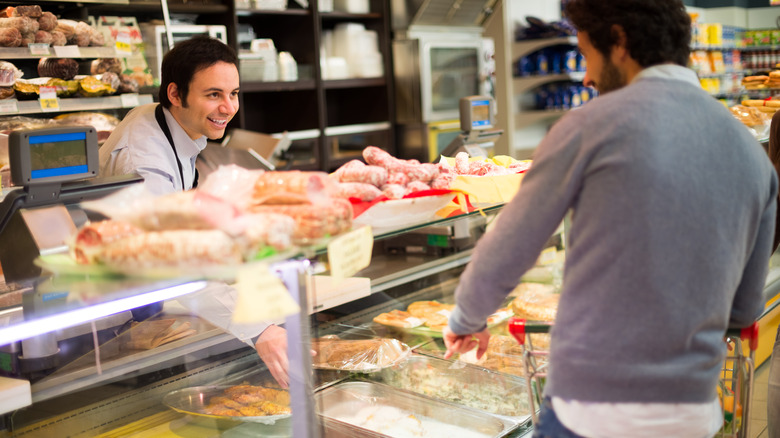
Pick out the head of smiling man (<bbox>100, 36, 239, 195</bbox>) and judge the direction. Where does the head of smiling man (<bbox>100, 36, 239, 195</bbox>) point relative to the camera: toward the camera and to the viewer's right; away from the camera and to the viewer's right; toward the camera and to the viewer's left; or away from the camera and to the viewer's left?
toward the camera and to the viewer's right

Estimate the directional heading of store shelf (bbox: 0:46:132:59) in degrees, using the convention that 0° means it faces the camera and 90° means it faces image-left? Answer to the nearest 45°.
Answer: approximately 0°

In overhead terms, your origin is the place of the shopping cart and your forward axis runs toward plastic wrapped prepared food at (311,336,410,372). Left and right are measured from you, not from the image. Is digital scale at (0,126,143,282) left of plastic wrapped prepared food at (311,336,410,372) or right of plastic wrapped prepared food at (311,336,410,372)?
left

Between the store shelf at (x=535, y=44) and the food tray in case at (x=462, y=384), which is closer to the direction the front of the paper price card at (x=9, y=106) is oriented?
the food tray in case

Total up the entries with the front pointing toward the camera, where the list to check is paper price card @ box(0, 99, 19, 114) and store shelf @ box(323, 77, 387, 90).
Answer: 2

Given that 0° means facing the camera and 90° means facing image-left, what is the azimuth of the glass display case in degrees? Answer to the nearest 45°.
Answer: approximately 315°

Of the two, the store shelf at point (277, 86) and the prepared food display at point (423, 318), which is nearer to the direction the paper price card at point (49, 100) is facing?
the prepared food display

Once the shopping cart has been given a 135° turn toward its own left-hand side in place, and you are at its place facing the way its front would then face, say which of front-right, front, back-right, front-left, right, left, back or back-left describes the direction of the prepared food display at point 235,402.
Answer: front-right

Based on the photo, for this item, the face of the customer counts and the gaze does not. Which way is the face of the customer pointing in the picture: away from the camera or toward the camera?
away from the camera

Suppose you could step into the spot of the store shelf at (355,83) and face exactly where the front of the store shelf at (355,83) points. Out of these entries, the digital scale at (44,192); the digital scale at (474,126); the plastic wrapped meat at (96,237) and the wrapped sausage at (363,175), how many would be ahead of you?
4

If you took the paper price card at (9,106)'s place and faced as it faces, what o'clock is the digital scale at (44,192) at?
The digital scale is roughly at 12 o'clock from the paper price card.

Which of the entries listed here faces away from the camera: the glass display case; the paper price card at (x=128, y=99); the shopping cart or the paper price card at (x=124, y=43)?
the shopping cart
